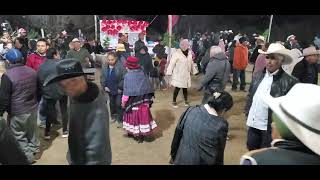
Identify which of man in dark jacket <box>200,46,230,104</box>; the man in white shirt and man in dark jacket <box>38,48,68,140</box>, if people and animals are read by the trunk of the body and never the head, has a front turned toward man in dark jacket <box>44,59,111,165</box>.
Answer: the man in white shirt

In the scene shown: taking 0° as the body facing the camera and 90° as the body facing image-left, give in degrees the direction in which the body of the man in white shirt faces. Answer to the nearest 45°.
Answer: approximately 45°

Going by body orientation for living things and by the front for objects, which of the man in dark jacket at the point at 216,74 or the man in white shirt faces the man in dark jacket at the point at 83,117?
the man in white shirt

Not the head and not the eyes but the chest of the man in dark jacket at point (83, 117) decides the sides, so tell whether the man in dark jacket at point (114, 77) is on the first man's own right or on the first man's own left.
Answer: on the first man's own right

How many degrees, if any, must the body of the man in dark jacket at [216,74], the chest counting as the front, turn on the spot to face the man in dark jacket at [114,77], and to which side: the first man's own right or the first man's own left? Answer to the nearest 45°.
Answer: approximately 45° to the first man's own left

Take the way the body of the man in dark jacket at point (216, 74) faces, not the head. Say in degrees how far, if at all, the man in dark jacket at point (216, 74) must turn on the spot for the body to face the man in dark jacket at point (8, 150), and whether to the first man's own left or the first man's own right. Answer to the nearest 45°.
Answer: approximately 135° to the first man's own left

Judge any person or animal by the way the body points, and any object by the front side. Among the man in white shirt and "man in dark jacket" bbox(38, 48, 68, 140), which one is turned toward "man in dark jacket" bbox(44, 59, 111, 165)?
the man in white shirt
